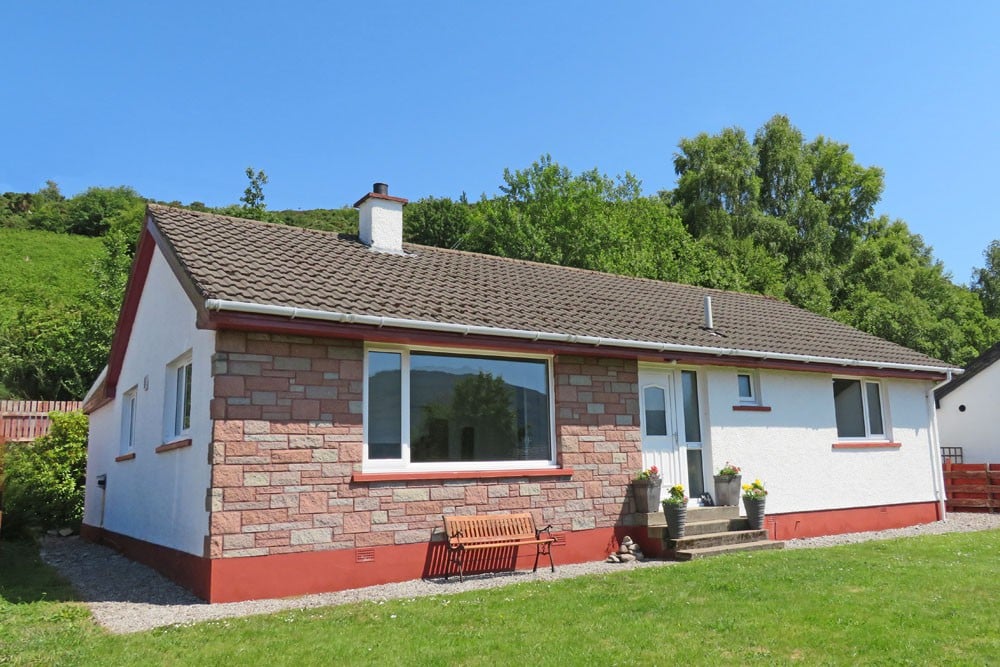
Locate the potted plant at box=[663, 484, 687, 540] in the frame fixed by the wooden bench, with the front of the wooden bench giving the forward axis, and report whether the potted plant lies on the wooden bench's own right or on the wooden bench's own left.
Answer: on the wooden bench's own left

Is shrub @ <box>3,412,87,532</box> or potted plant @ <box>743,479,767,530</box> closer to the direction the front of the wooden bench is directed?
the potted plant

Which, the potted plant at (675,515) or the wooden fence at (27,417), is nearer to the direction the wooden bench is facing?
the potted plant

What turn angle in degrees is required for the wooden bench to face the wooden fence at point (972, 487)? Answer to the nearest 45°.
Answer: approximately 90° to its left

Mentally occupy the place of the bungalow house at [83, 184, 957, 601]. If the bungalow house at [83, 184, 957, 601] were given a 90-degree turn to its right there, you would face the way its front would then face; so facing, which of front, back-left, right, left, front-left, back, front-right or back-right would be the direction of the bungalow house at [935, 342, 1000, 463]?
back

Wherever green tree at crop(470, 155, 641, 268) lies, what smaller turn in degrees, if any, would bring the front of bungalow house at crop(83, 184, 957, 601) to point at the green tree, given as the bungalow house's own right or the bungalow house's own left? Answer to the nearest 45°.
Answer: approximately 135° to the bungalow house's own left

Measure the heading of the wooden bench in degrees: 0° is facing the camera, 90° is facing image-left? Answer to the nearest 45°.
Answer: approximately 315°

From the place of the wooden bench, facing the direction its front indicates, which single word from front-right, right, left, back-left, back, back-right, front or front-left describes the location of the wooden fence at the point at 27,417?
back

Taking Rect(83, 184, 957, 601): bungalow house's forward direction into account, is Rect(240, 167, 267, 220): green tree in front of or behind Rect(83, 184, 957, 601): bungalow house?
behind

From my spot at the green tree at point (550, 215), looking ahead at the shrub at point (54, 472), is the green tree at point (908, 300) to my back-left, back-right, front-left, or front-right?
back-left

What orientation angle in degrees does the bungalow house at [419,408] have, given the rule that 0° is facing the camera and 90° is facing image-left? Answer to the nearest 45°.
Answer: approximately 315°
